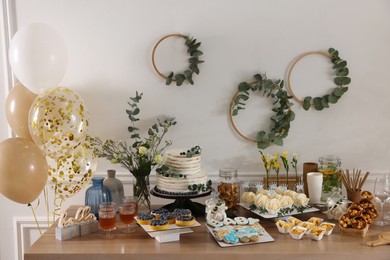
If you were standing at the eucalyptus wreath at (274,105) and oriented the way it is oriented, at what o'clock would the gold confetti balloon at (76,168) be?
The gold confetti balloon is roughly at 2 o'clock from the eucalyptus wreath.

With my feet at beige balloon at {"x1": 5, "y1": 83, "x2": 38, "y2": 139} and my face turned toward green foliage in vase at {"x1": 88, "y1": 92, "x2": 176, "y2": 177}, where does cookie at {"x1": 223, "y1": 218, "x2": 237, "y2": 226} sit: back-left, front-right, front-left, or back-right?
front-right

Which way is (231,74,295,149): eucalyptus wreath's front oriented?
toward the camera

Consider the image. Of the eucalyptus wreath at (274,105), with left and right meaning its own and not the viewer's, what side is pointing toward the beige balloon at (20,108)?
right

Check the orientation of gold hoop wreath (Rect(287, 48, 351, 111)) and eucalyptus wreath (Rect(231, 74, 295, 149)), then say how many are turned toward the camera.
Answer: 2

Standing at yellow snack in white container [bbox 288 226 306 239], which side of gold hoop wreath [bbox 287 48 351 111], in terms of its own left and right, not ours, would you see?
front

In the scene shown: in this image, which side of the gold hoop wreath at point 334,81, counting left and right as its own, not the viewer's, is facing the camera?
front

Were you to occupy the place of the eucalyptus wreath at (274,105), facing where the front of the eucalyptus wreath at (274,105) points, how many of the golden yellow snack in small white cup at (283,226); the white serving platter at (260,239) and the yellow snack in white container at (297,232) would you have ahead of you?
3

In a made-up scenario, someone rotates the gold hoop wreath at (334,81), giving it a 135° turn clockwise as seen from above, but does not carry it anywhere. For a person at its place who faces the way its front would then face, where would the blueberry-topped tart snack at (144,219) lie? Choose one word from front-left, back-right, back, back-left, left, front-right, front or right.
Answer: left

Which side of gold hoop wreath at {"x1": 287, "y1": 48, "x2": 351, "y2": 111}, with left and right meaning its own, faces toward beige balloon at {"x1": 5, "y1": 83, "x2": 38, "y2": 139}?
right

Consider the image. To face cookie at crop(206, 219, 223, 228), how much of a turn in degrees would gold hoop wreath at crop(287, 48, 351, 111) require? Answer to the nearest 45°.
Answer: approximately 45° to its right

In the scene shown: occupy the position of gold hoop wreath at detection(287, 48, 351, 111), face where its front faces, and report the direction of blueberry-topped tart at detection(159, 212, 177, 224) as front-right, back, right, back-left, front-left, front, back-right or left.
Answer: front-right

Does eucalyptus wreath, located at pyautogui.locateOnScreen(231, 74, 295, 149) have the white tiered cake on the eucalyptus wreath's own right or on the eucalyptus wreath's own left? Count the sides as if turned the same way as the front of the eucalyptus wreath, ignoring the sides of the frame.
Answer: on the eucalyptus wreath's own right

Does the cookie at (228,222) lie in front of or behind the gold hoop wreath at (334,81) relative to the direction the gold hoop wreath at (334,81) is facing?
in front

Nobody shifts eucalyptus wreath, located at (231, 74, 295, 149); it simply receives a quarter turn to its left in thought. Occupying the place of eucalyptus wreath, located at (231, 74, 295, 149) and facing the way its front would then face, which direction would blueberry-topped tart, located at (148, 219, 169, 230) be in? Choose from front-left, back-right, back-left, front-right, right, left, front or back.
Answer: back-right

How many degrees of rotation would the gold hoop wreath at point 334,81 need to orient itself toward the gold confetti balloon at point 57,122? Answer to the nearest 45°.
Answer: approximately 45° to its right
